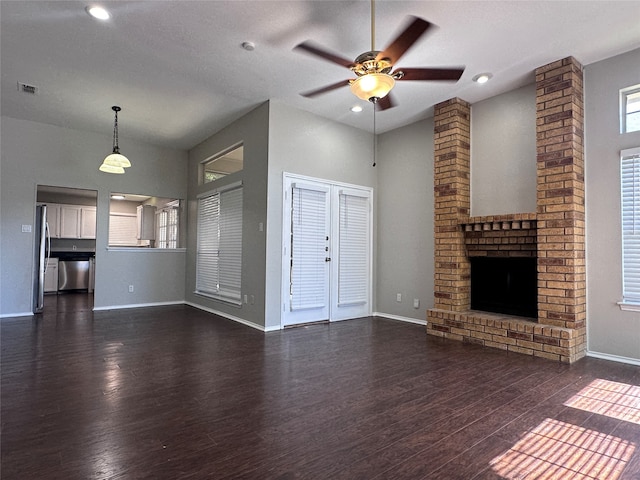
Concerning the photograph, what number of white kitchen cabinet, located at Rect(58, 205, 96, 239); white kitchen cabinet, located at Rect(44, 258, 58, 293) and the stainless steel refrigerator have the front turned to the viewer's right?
1

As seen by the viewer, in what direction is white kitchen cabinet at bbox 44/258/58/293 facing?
toward the camera

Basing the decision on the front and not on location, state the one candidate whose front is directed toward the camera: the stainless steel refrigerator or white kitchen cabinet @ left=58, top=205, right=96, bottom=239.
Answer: the white kitchen cabinet

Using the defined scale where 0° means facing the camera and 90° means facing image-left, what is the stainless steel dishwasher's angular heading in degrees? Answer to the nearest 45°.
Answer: approximately 0°

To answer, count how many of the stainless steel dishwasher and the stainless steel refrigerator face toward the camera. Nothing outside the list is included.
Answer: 1

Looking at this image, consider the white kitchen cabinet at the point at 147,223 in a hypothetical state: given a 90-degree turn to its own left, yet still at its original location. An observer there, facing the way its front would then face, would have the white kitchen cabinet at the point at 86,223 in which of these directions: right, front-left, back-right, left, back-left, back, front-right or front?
back-left

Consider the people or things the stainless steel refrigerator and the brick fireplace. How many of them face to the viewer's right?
1

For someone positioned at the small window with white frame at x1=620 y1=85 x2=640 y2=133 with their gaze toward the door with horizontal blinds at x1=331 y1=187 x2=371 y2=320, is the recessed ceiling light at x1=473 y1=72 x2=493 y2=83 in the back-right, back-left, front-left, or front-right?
front-left

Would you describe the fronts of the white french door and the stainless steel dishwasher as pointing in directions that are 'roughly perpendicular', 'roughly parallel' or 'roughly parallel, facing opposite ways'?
roughly parallel

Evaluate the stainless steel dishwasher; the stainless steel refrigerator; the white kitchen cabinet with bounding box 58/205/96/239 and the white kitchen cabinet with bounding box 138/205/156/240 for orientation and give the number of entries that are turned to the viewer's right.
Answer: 1
